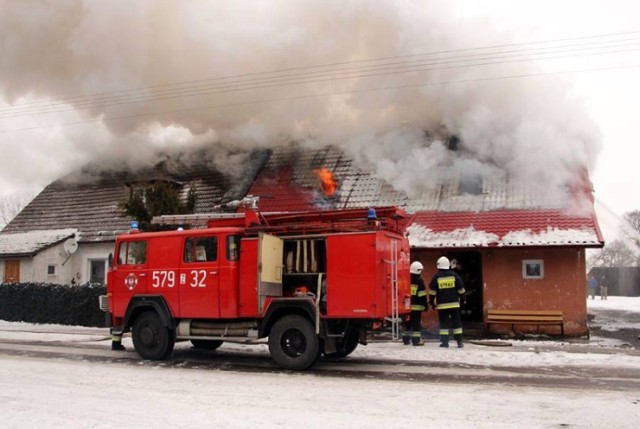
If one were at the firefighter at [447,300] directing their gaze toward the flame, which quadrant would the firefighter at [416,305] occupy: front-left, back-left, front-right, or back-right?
front-left

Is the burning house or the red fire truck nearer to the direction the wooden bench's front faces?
the red fire truck

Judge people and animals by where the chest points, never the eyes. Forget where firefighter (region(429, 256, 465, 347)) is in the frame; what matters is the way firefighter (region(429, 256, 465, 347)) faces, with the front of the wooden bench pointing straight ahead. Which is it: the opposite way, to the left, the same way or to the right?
the opposite way

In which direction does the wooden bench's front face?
toward the camera

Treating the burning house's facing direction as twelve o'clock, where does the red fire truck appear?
The red fire truck is roughly at 1 o'clock from the burning house.

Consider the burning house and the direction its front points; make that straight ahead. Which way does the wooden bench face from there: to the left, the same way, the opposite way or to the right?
the same way

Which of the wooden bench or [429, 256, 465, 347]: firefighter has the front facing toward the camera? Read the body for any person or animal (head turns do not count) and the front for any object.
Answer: the wooden bench

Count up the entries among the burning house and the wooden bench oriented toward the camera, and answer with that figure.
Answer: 2

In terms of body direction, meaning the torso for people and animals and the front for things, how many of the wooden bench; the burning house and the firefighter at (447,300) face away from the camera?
1

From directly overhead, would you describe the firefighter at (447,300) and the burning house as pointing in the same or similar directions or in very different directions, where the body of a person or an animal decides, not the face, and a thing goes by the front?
very different directions

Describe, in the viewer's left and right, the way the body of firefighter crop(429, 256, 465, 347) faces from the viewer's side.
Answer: facing away from the viewer

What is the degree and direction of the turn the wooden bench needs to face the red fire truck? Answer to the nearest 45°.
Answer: approximately 45° to its right

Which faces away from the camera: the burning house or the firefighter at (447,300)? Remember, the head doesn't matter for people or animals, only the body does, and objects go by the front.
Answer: the firefighter

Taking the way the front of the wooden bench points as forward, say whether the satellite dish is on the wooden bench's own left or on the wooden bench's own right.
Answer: on the wooden bench's own right
